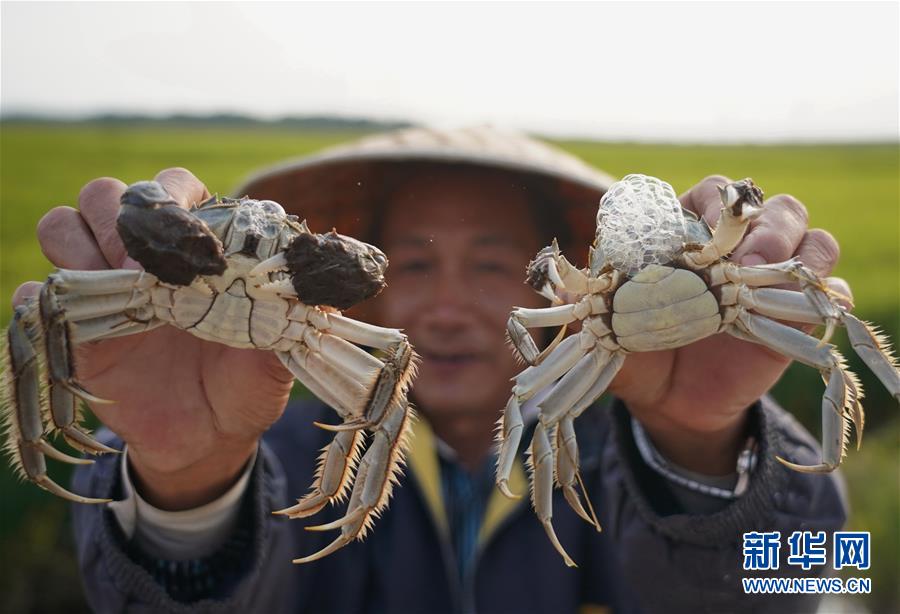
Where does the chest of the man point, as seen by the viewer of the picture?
toward the camera
